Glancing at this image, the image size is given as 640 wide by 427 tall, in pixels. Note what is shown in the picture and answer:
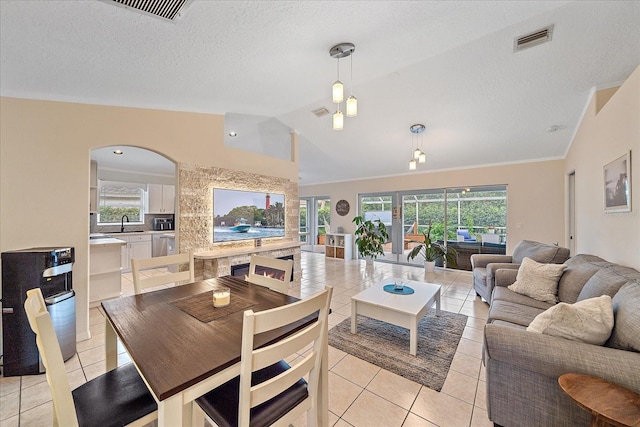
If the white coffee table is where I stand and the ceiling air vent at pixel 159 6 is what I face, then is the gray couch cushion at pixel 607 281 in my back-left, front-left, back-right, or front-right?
back-left

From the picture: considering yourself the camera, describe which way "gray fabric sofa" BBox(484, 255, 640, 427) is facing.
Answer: facing to the left of the viewer

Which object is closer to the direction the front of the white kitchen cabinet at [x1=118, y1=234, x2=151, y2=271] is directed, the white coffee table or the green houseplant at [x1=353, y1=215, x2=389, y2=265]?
the white coffee table

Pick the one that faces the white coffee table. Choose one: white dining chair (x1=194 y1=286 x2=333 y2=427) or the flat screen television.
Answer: the flat screen television

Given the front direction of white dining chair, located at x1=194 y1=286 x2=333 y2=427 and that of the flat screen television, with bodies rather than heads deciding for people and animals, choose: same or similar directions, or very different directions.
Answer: very different directions
